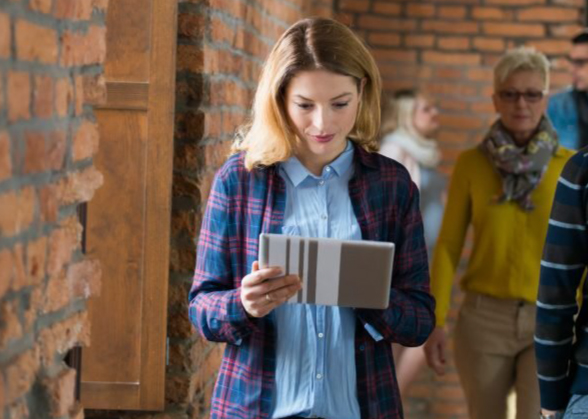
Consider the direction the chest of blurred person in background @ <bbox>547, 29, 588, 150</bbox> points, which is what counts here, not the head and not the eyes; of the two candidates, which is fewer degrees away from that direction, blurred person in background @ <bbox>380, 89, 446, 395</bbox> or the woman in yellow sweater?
the woman in yellow sweater

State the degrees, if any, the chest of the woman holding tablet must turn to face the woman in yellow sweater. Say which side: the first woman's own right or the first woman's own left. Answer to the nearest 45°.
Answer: approximately 135° to the first woman's own left

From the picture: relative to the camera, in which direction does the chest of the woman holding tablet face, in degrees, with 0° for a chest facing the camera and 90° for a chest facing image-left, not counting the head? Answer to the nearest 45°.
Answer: approximately 0°

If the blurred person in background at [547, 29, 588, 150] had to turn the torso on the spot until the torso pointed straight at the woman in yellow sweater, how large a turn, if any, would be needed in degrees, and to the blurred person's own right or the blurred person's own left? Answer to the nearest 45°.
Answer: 0° — they already face them
